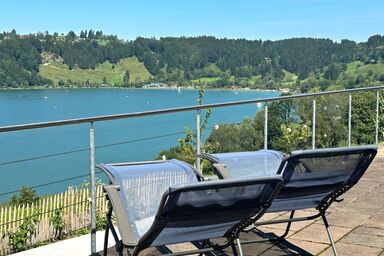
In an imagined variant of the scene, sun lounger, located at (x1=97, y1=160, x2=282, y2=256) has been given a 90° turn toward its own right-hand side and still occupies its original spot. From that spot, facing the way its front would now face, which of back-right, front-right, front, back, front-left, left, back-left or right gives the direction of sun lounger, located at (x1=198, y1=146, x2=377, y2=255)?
front

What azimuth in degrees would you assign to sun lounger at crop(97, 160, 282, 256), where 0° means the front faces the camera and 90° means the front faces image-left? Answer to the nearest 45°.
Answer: approximately 135°
